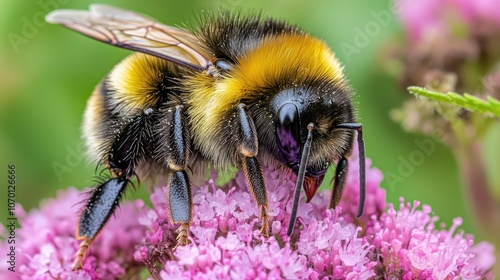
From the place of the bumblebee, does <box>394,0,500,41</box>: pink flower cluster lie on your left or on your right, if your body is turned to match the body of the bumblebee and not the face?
on your left

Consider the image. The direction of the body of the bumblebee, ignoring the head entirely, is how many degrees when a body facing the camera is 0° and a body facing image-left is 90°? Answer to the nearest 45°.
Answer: approximately 315°
